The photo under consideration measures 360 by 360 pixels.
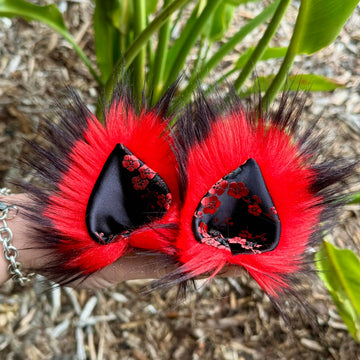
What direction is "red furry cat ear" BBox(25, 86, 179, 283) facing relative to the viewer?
toward the camera

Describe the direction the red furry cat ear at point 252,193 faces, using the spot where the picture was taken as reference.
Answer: facing the viewer

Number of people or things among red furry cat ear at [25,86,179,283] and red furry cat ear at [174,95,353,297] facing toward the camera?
2
